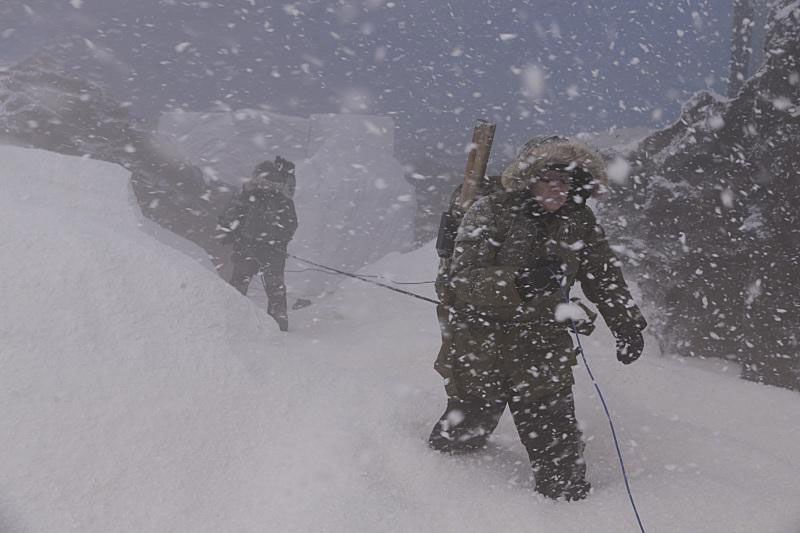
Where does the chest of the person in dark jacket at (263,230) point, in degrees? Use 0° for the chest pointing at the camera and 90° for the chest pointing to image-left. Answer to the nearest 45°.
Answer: approximately 315°

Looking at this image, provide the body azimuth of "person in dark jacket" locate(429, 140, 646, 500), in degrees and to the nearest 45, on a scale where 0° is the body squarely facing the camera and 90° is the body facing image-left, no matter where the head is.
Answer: approximately 315°

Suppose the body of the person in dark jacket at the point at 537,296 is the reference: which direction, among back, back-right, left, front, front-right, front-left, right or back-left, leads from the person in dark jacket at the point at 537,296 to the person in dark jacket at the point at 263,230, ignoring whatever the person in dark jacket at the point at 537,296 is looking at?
back
